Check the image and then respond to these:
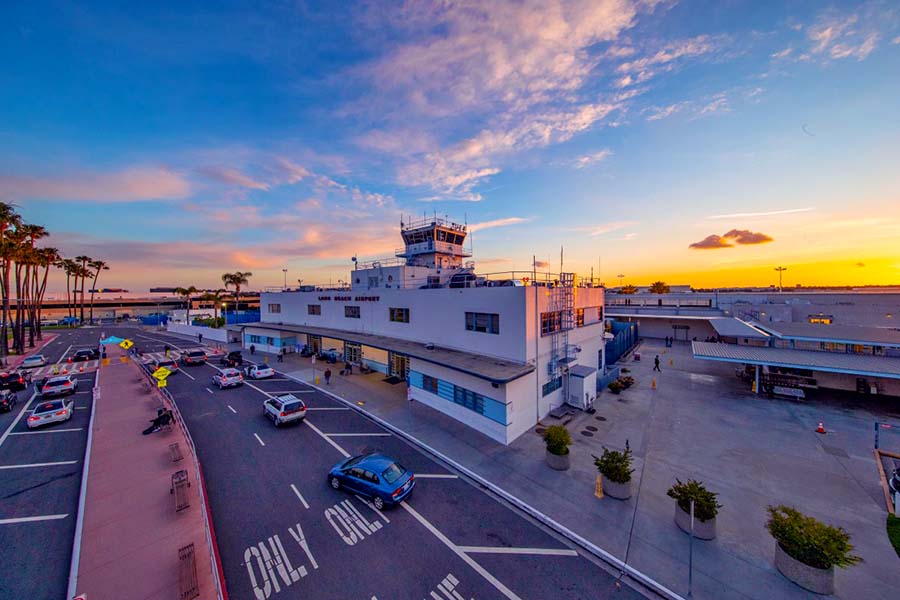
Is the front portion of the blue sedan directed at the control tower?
no

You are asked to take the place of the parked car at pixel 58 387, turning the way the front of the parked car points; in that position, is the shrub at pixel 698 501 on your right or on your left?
on your right

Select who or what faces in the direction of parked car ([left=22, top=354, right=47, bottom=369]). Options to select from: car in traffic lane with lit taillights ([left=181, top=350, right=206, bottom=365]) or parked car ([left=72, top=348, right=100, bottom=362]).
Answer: car in traffic lane with lit taillights ([left=181, top=350, right=206, bottom=365])

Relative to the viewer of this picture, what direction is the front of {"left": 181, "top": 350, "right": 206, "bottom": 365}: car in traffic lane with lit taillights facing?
facing away from the viewer and to the left of the viewer

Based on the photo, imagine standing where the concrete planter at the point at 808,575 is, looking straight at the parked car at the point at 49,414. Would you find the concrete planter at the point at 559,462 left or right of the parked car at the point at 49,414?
right

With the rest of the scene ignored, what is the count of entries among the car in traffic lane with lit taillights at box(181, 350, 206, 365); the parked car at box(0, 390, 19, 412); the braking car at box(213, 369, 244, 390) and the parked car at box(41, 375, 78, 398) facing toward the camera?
0

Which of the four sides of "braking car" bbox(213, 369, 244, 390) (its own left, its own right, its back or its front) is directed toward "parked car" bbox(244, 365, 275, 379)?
right

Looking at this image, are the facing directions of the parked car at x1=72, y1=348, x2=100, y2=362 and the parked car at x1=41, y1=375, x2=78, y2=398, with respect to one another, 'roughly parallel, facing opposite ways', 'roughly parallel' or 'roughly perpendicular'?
roughly parallel

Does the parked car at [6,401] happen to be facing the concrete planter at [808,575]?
no

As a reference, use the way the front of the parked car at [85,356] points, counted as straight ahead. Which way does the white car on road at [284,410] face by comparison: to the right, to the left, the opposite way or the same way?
the same way

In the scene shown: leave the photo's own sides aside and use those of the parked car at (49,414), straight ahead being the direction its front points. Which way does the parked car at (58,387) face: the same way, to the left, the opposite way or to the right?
the same way

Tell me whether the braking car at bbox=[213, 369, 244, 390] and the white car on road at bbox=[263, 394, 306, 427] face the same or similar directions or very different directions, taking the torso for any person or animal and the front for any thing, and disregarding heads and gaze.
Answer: same or similar directions

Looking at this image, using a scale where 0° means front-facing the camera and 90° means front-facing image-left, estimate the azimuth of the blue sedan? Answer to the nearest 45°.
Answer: approximately 135°

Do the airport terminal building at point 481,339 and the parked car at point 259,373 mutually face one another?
no

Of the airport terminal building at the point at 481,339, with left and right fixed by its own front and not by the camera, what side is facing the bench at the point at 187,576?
front

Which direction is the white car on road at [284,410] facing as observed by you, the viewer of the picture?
facing away from the viewer and to the left of the viewer

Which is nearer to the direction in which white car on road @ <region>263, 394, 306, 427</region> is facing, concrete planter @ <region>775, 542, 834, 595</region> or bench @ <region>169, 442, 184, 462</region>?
the bench

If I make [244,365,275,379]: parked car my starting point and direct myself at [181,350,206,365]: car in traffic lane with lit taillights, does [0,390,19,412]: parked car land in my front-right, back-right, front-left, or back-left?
front-left

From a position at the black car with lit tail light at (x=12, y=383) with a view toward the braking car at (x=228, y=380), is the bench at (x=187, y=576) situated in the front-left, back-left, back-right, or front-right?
front-right

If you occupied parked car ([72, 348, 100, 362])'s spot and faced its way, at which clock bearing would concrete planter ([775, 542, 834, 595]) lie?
The concrete planter is roughly at 6 o'clock from the parked car.

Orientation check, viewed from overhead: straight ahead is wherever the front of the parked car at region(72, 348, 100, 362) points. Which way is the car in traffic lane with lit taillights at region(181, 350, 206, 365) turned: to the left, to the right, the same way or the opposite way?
the same way

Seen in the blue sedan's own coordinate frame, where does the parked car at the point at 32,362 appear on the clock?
The parked car is roughly at 12 o'clock from the blue sedan.
